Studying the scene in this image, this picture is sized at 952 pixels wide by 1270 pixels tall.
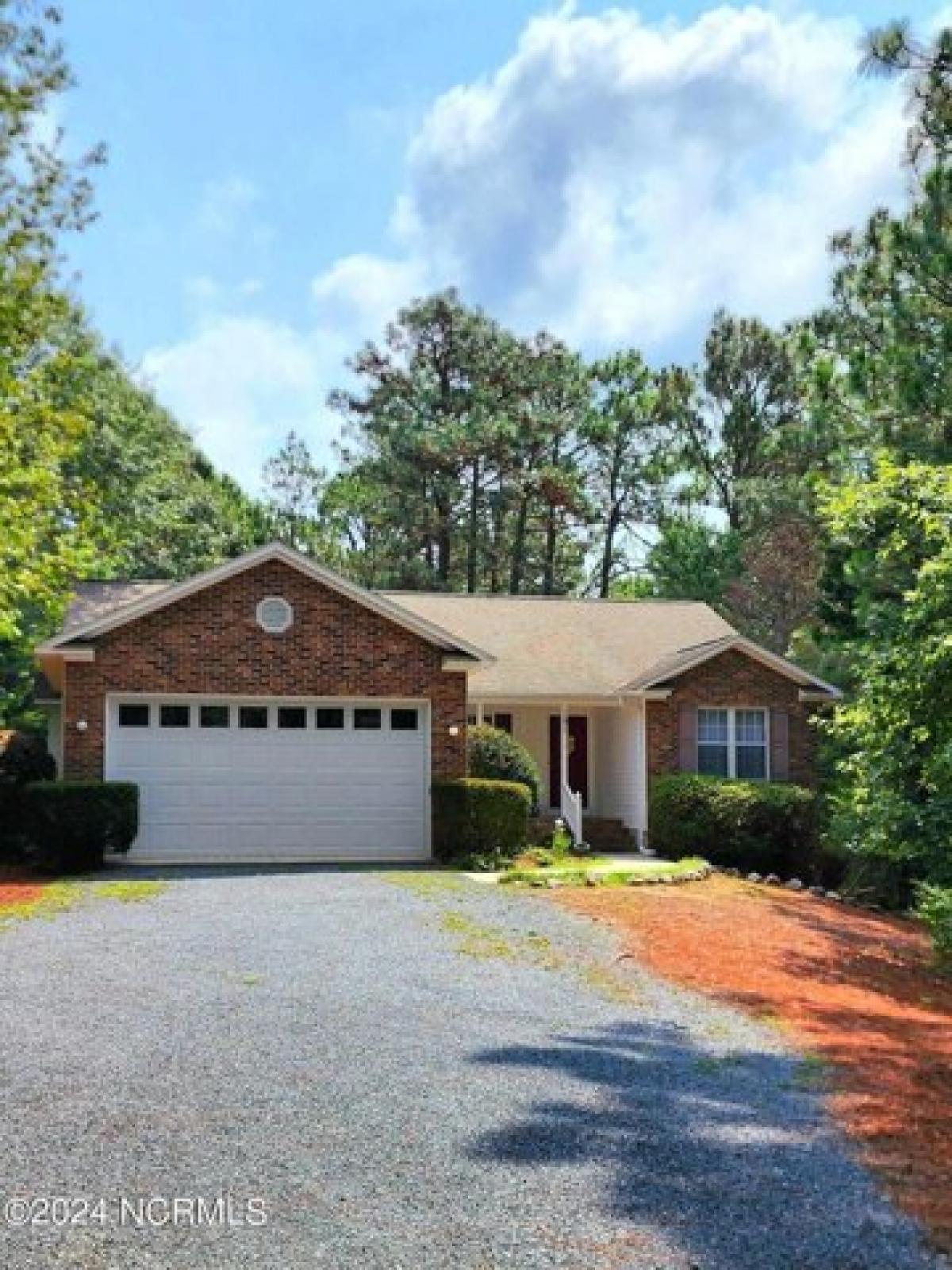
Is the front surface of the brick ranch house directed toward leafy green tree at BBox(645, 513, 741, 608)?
no

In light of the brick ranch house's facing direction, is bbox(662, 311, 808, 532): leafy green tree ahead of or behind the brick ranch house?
behind

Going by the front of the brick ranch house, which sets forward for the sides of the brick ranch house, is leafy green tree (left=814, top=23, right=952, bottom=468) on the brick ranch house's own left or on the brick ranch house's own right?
on the brick ranch house's own left

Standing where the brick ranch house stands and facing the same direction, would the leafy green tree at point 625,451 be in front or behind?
behind

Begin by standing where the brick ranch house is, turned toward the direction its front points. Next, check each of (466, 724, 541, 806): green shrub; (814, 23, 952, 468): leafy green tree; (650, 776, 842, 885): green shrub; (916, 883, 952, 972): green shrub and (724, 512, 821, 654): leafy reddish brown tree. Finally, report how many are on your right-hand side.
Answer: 0

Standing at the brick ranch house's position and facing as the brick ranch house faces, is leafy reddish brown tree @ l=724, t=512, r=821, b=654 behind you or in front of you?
behind

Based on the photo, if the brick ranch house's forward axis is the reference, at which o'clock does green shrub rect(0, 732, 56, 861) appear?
The green shrub is roughly at 3 o'clock from the brick ranch house.

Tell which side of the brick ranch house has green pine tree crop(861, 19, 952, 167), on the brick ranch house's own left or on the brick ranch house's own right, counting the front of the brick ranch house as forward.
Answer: on the brick ranch house's own left

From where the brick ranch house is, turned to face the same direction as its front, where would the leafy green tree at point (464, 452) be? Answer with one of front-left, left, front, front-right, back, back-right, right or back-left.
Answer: back

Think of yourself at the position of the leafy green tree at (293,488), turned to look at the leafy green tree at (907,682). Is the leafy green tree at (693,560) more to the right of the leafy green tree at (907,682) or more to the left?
left

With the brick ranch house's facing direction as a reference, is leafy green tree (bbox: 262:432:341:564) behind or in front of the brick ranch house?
behind
